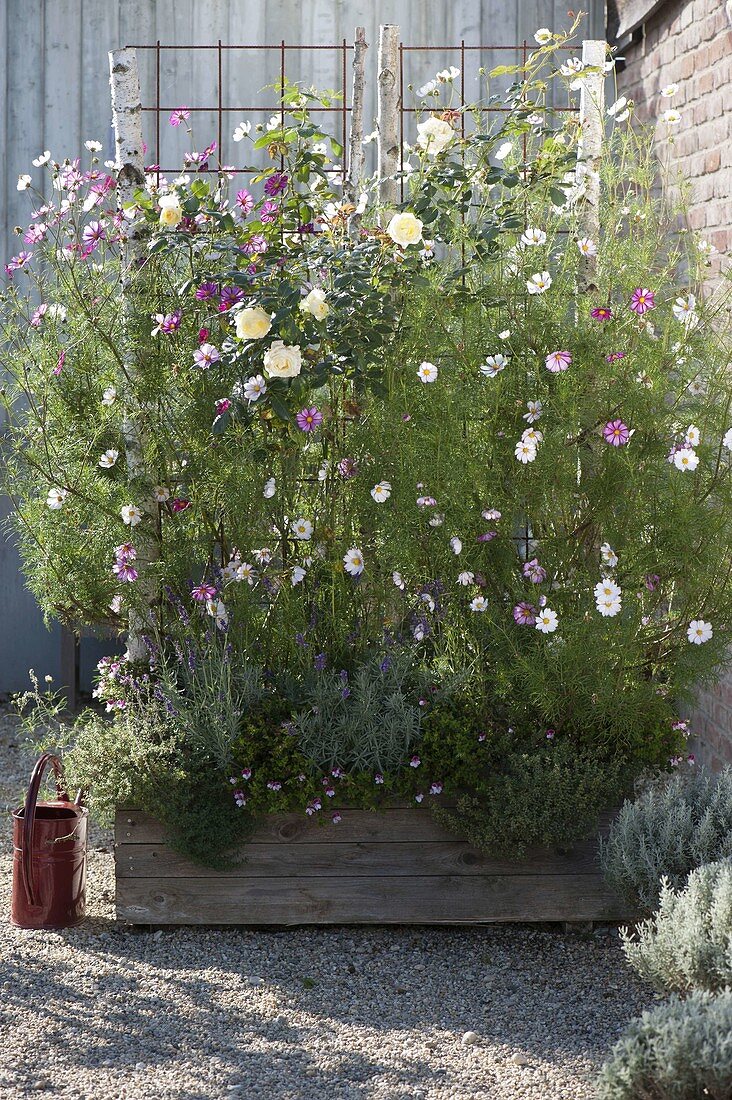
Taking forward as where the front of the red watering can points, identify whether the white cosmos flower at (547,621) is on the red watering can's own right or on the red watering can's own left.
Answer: on the red watering can's own right

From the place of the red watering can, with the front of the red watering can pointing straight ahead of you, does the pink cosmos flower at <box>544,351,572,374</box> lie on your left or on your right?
on your right

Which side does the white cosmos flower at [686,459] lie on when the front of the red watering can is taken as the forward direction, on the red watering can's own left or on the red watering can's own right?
on the red watering can's own right

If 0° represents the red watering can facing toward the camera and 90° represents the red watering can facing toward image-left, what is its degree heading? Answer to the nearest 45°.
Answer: approximately 225°

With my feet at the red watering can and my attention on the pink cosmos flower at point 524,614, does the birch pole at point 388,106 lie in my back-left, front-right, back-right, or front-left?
front-left

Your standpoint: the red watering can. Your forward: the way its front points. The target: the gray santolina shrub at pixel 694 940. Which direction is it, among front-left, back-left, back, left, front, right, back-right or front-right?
right

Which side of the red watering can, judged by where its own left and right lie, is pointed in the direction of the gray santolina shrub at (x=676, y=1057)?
right

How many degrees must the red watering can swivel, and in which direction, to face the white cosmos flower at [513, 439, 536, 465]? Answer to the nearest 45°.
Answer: approximately 90° to its right
